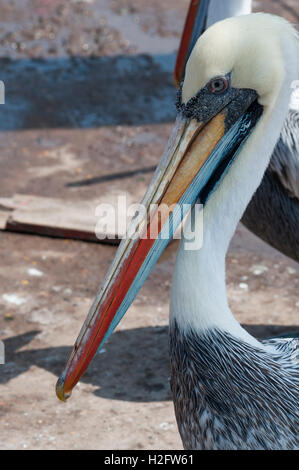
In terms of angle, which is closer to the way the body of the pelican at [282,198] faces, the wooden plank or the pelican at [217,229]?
the wooden plank

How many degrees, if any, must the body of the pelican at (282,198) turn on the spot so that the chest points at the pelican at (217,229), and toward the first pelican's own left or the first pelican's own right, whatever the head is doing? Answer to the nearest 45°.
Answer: approximately 90° to the first pelican's own left

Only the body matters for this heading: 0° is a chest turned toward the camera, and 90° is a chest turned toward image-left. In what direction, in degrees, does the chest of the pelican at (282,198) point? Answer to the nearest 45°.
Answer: approximately 90°

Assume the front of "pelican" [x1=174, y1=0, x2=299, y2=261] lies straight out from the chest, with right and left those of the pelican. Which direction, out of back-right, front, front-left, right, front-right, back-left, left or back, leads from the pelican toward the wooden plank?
front-right
